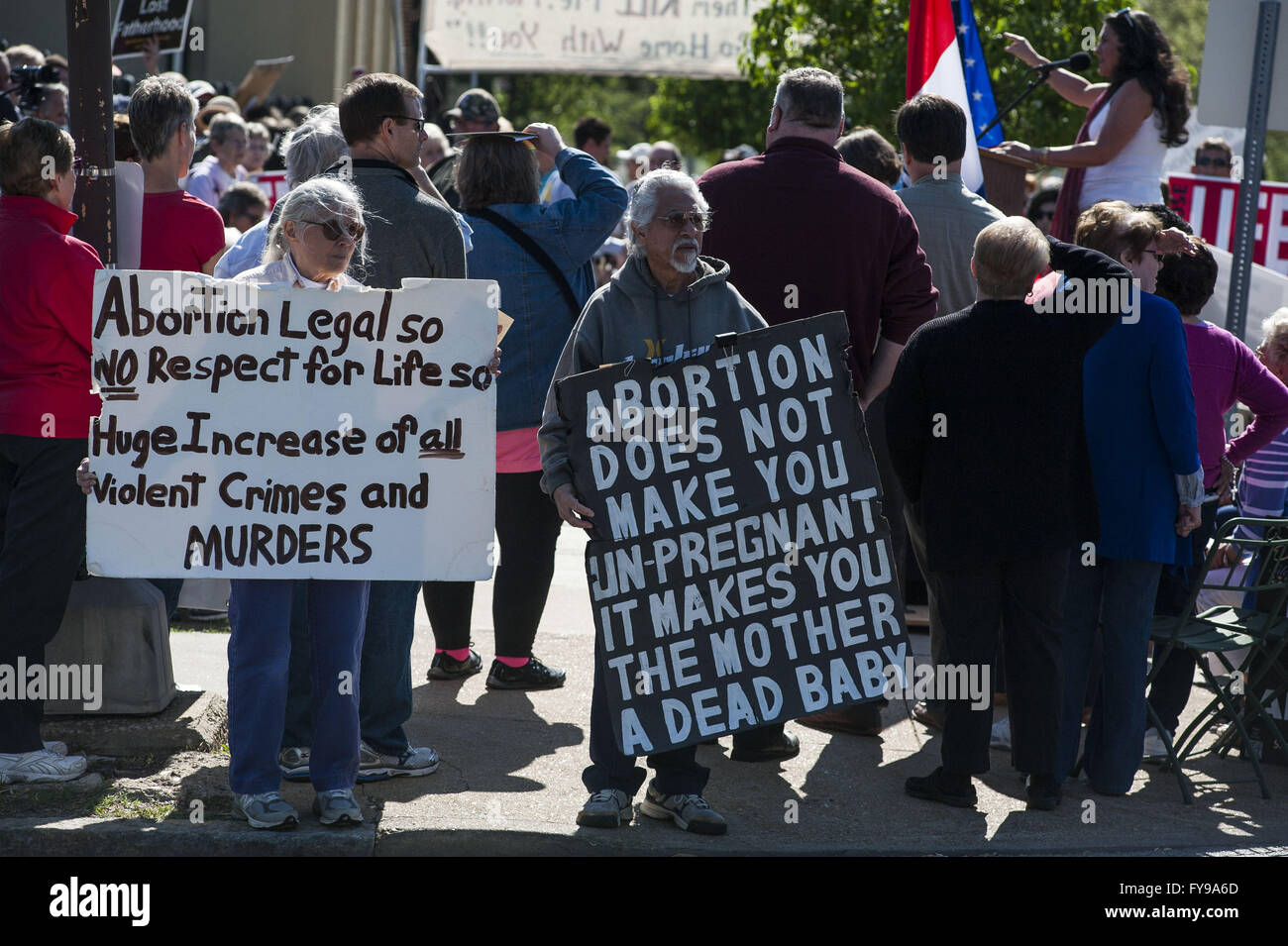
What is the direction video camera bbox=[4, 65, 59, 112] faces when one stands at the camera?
facing to the right of the viewer

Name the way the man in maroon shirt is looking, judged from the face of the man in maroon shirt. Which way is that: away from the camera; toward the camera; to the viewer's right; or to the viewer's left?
away from the camera

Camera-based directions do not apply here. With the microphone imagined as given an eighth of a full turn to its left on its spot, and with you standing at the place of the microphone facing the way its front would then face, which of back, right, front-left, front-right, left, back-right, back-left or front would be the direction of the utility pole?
back

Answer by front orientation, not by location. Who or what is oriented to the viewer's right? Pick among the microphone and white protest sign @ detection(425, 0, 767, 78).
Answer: the microphone

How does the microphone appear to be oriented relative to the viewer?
to the viewer's right

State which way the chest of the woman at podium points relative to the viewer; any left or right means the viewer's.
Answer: facing to the left of the viewer

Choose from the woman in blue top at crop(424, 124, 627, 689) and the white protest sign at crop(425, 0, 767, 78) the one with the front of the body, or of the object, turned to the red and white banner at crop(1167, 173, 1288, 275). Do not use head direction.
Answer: the woman in blue top

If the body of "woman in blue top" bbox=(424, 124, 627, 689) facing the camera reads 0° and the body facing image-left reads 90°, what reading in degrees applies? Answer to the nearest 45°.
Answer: approximately 225°

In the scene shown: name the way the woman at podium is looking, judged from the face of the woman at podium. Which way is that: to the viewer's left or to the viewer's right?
to the viewer's left
